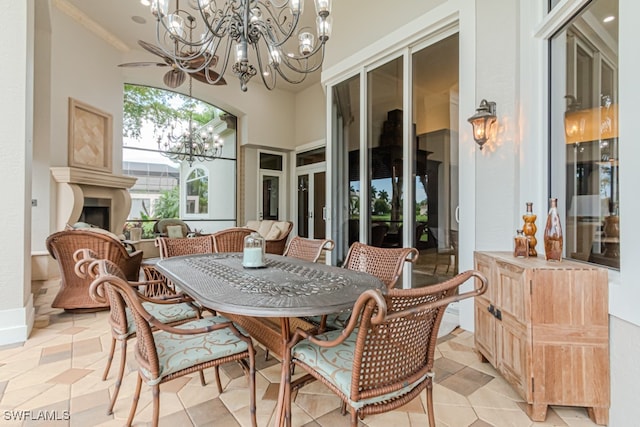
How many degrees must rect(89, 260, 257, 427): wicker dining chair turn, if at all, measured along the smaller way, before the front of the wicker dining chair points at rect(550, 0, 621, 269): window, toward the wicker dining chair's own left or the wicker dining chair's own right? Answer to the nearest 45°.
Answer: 0° — it already faces it

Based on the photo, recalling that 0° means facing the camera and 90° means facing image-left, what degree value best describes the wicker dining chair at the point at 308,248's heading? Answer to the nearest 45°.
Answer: approximately 45°

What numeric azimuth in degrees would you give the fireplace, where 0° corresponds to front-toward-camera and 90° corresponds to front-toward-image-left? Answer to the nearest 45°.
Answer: approximately 315°

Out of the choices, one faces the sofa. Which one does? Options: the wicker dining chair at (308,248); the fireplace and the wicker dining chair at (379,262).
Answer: the fireplace

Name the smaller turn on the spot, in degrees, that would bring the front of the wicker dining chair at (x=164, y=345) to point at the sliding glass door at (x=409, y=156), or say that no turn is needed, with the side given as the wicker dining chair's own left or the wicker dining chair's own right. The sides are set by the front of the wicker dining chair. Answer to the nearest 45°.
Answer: approximately 45° to the wicker dining chair's own left

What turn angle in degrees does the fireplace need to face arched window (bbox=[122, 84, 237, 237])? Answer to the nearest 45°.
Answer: approximately 90° to its left

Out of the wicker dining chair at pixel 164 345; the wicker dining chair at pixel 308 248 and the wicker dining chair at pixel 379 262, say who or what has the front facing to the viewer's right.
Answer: the wicker dining chair at pixel 164 345

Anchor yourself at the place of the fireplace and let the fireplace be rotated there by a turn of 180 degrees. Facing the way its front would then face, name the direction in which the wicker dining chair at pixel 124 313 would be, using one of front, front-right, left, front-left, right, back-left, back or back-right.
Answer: back-left

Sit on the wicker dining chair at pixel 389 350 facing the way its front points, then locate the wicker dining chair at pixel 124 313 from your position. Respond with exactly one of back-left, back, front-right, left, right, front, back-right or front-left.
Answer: front-left

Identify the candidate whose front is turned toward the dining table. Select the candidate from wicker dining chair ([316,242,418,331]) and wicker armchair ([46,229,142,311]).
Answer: the wicker dining chair

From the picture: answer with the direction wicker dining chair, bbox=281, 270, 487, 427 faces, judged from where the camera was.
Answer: facing away from the viewer and to the left of the viewer

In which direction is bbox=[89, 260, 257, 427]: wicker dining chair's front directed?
to the viewer's right

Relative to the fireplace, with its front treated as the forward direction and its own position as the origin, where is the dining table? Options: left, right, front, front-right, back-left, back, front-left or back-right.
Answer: front-right

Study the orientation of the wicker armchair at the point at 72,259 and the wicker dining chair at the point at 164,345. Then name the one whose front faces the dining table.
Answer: the wicker dining chair

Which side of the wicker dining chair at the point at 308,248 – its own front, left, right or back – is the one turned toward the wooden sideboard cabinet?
left
